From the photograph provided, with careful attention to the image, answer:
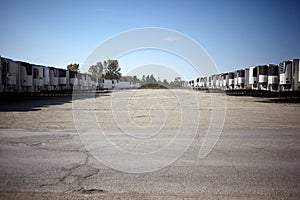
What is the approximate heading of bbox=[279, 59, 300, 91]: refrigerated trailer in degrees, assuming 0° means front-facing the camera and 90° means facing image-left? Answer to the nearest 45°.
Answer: approximately 45°
